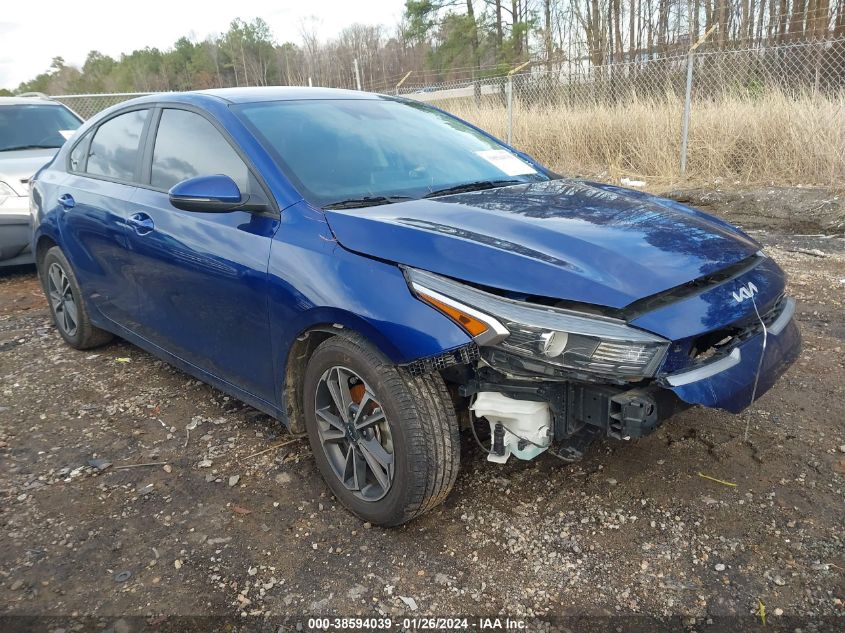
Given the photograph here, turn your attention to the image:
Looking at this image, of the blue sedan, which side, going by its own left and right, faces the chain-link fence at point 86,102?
back

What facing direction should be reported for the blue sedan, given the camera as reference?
facing the viewer and to the right of the viewer

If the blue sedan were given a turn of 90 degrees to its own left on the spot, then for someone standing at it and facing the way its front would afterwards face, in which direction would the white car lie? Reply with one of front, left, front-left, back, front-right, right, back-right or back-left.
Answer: left

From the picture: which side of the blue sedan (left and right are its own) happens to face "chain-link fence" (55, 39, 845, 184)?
left
